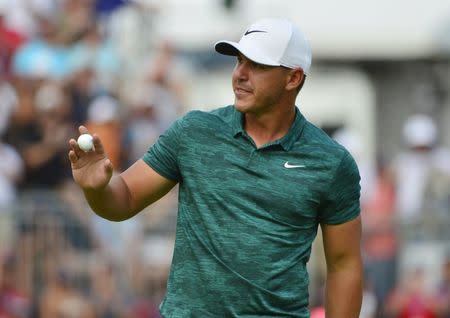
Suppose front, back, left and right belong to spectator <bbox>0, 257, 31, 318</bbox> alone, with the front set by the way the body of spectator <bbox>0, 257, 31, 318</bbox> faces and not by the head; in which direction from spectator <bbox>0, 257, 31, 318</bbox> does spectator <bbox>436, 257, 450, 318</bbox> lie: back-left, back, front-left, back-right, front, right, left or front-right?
left

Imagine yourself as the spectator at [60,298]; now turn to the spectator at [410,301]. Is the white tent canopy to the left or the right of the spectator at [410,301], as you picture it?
left

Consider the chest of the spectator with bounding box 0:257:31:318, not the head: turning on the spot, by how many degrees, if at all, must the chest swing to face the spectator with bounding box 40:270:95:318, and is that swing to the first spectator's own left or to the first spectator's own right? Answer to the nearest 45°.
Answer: approximately 90° to the first spectator's own left

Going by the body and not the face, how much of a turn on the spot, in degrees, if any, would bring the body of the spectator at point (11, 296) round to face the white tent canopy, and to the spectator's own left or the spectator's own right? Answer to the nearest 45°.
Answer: approximately 135° to the spectator's own left

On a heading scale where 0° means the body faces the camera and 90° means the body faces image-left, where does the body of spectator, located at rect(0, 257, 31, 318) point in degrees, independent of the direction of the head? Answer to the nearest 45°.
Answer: approximately 0°

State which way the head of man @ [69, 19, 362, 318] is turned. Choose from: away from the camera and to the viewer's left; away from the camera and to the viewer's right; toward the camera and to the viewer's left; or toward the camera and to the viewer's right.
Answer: toward the camera and to the viewer's left

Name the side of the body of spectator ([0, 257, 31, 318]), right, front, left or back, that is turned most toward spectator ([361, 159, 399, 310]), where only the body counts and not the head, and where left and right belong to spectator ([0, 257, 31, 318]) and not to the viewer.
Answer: left
